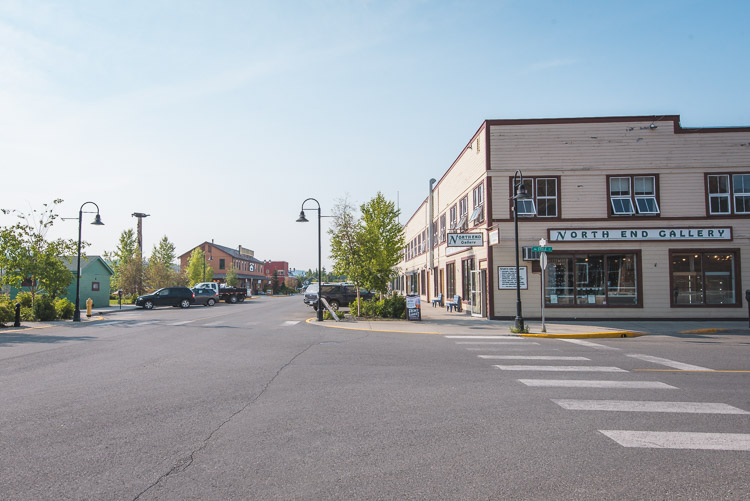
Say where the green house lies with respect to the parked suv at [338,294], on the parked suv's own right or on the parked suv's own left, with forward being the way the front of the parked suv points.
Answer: on the parked suv's own left

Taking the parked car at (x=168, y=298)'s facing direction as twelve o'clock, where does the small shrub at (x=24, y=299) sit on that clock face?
The small shrub is roughly at 10 o'clock from the parked car.

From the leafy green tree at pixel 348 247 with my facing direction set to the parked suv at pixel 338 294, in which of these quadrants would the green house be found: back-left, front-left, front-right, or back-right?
front-left

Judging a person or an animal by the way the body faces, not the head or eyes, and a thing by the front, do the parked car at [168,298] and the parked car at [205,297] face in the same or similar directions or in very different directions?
same or similar directions

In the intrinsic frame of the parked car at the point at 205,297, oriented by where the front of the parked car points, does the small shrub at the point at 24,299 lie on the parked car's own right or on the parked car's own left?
on the parked car's own left

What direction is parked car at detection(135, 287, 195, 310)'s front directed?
to the viewer's left

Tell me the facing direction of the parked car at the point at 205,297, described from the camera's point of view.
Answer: facing to the left of the viewer

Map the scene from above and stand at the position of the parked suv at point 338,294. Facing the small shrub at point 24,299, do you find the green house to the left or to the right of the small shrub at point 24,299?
right

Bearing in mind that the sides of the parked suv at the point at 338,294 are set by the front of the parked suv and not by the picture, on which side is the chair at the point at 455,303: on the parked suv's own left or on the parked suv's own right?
on the parked suv's own right

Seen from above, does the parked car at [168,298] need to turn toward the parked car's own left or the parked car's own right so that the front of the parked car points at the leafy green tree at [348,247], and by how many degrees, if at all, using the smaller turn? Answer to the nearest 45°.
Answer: approximately 90° to the parked car's own left
